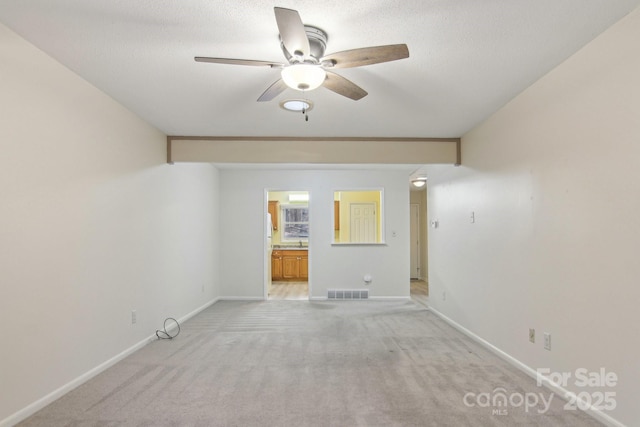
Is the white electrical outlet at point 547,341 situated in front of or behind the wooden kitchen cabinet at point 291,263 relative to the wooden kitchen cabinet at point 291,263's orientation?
in front

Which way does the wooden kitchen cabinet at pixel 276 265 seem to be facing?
toward the camera

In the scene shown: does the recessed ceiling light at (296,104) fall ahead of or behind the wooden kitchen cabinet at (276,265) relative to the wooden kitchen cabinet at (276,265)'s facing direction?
ahead

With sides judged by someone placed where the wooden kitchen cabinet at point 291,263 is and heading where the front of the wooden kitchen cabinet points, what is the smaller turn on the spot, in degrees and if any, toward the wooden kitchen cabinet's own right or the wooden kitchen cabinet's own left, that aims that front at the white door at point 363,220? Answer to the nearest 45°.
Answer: approximately 90° to the wooden kitchen cabinet's own left

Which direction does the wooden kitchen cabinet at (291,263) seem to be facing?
toward the camera

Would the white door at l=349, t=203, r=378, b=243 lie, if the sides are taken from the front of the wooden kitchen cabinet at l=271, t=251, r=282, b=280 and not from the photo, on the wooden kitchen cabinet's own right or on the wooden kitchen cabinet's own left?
on the wooden kitchen cabinet's own left

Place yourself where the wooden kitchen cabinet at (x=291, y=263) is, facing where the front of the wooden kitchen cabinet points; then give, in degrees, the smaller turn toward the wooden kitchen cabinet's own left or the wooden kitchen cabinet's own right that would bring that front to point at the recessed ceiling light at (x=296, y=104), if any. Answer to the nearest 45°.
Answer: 0° — it already faces it

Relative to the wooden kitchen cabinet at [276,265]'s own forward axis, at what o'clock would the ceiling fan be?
The ceiling fan is roughly at 12 o'clock from the wooden kitchen cabinet.

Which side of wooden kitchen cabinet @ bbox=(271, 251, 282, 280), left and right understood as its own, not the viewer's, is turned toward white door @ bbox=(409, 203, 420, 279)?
left
